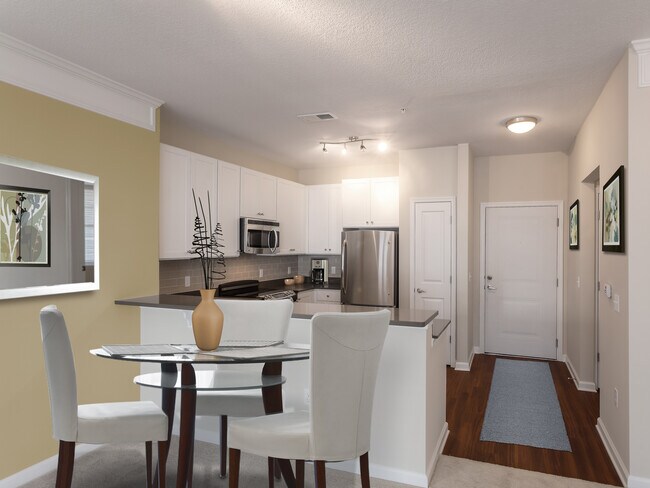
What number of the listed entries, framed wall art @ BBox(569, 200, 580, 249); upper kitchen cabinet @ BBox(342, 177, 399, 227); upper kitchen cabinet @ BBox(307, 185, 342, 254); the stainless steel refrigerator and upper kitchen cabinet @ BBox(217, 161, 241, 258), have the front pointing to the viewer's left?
1

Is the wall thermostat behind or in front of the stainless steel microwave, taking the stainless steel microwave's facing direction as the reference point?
in front

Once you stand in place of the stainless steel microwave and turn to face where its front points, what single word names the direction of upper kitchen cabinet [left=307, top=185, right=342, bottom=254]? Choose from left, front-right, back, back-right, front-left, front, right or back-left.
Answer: left

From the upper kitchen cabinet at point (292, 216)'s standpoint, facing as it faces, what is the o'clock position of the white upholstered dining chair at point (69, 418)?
The white upholstered dining chair is roughly at 2 o'clock from the upper kitchen cabinet.

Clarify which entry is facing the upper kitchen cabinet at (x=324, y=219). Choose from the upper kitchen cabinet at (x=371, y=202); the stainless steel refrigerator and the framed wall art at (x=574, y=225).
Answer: the framed wall art

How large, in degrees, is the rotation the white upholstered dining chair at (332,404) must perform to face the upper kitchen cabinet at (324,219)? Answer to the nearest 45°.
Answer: approximately 45° to its right

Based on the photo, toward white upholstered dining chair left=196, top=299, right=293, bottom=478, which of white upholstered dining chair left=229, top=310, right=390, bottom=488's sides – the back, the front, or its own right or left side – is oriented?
front

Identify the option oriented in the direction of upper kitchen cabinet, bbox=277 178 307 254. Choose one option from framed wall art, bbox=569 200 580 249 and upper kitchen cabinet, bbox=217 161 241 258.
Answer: the framed wall art

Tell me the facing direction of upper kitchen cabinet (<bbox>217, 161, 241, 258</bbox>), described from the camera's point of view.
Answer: facing the viewer and to the right of the viewer

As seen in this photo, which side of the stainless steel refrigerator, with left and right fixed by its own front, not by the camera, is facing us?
front

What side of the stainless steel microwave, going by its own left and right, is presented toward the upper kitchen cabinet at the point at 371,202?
left

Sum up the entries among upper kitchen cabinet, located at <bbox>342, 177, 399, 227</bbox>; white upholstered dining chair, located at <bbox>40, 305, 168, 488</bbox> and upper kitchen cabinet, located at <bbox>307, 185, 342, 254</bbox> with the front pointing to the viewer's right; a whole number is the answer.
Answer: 1

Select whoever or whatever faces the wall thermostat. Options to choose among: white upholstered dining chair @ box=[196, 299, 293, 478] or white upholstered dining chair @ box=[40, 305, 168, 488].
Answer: white upholstered dining chair @ box=[40, 305, 168, 488]

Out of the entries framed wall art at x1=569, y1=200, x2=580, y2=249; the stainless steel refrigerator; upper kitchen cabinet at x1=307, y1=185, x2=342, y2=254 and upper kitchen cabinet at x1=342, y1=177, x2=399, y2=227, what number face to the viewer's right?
0

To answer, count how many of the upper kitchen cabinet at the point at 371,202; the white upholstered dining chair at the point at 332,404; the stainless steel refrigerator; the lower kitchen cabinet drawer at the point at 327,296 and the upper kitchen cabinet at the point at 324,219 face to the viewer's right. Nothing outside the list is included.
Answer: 0

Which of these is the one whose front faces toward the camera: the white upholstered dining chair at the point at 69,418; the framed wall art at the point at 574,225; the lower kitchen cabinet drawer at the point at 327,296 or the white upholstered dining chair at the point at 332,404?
the lower kitchen cabinet drawer

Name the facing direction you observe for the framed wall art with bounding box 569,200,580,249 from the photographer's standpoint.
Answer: facing to the left of the viewer

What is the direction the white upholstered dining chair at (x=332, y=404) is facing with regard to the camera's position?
facing away from the viewer and to the left of the viewer
